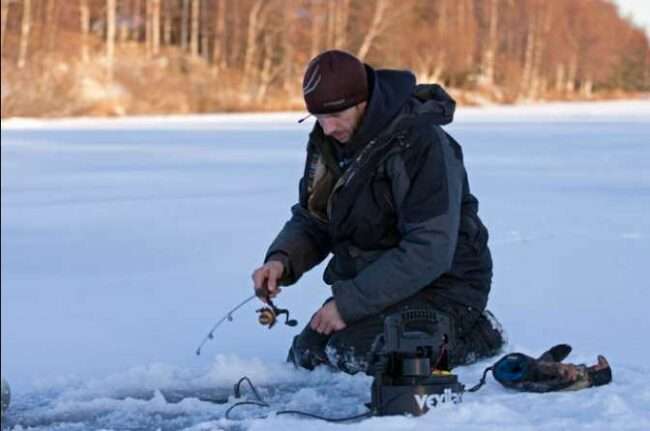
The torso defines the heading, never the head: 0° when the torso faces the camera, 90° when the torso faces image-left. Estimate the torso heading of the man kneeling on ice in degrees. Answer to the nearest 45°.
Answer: approximately 45°

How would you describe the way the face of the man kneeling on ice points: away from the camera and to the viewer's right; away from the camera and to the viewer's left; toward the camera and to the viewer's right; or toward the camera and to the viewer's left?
toward the camera and to the viewer's left
